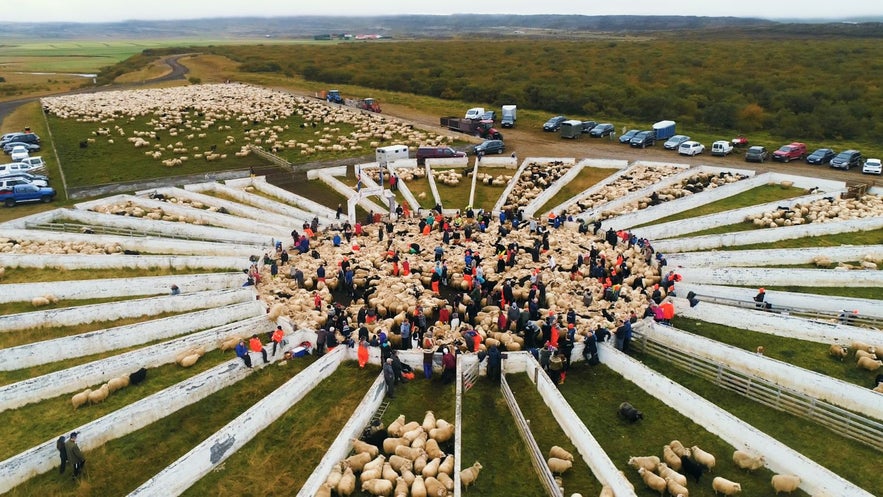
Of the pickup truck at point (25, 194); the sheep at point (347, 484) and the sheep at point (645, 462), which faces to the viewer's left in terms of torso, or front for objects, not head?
the sheep at point (645, 462)

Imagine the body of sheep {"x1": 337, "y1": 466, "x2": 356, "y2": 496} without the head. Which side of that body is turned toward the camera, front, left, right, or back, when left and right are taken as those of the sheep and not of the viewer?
back

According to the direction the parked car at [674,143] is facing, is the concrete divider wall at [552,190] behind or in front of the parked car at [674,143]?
in front

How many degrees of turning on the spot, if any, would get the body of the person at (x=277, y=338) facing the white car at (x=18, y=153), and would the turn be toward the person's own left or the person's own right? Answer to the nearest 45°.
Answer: approximately 135° to the person's own right

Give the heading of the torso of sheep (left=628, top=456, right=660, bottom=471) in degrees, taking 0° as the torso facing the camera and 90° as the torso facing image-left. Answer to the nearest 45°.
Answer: approximately 90°

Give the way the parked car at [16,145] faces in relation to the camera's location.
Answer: facing to the right of the viewer

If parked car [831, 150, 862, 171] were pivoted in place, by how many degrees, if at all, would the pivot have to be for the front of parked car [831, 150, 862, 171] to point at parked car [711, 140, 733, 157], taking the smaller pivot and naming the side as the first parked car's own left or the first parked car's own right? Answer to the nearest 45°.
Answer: approximately 45° to the first parked car's own right

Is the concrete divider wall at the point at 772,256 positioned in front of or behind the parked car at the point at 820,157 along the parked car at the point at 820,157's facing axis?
in front

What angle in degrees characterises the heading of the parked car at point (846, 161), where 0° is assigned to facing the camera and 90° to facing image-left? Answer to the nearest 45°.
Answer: approximately 45°

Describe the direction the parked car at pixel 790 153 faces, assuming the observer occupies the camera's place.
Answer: facing the viewer and to the left of the viewer

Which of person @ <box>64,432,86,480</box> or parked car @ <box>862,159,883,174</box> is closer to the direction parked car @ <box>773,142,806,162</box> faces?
the person

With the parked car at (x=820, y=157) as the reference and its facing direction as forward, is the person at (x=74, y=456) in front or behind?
in front

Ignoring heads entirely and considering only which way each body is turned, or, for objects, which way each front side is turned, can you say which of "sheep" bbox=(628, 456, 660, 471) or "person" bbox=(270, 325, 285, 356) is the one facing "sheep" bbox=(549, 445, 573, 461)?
"sheep" bbox=(628, 456, 660, 471)
